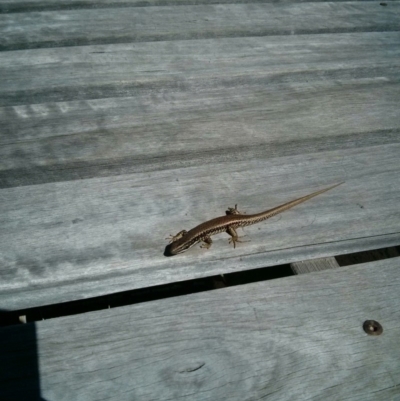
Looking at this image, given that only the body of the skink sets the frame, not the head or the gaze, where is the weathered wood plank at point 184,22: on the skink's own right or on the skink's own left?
on the skink's own right

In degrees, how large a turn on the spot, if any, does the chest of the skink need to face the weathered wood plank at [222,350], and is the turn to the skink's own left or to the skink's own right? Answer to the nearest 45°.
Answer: approximately 45° to the skink's own left

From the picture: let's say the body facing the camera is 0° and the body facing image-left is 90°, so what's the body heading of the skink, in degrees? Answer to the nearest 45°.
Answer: approximately 45°
